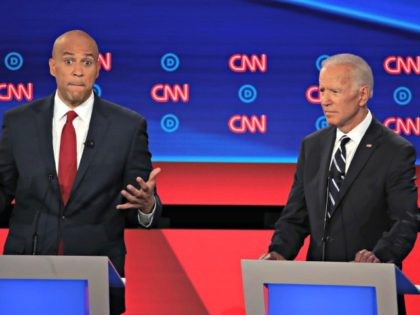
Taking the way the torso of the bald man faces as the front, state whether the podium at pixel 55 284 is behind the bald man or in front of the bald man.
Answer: in front

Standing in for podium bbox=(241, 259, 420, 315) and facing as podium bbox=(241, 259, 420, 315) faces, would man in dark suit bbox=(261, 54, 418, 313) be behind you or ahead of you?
behind

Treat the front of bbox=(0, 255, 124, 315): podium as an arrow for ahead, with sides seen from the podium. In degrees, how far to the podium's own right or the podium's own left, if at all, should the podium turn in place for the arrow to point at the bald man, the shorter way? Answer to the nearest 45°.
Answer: approximately 180°

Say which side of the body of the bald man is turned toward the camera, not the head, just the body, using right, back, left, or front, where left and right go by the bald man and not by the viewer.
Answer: front

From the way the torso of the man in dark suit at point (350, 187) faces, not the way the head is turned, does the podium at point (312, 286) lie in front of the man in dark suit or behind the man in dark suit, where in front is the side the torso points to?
in front

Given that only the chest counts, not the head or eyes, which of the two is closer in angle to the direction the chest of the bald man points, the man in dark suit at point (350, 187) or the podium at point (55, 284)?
the podium

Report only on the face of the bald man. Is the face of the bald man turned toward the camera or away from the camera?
toward the camera

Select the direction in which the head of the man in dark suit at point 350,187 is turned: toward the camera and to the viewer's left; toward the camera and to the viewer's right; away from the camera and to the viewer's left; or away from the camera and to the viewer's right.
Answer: toward the camera and to the viewer's left

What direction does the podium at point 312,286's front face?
toward the camera

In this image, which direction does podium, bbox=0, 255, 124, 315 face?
toward the camera
